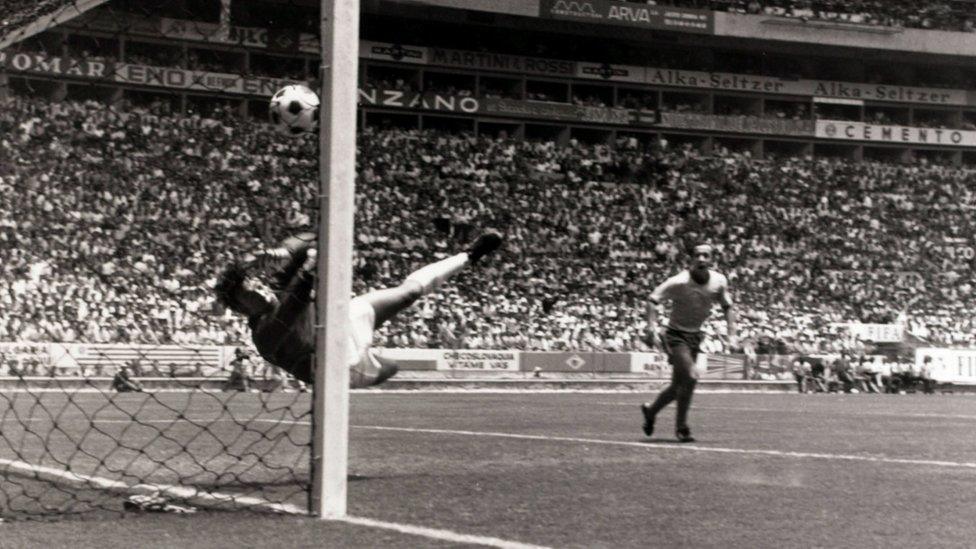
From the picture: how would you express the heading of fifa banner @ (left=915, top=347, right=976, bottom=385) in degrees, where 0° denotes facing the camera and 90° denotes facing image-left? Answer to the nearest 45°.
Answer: approximately 0°

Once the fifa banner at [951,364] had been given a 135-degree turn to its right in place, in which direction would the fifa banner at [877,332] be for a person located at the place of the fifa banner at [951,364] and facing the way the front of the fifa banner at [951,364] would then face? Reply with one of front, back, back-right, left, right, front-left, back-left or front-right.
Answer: front

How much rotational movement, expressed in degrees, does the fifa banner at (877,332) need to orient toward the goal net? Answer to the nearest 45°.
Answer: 0° — it already faces it

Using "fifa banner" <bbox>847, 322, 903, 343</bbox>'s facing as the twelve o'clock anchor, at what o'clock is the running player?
The running player is roughly at 12 o'clock from the fifa banner.

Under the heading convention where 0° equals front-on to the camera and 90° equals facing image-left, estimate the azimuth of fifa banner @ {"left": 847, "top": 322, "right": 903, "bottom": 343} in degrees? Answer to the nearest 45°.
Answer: approximately 0°
